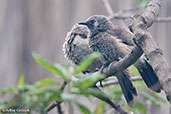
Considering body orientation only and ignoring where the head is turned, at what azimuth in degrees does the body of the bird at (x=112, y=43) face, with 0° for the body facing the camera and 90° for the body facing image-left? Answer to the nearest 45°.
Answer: approximately 90°
